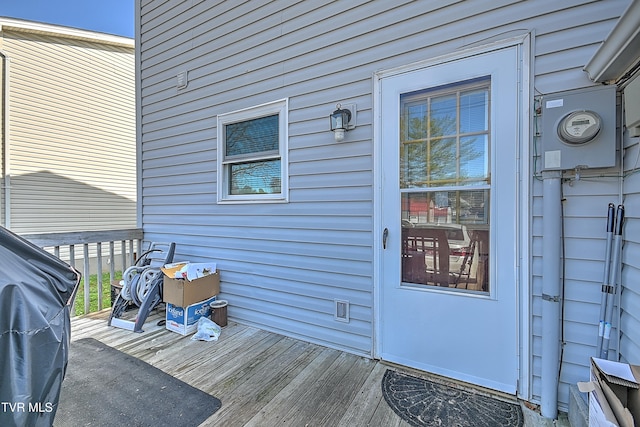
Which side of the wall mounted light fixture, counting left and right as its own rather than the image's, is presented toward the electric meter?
left

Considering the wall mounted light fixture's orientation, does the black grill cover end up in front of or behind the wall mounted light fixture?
in front

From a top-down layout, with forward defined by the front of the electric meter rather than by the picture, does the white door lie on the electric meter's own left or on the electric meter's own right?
on the electric meter's own right

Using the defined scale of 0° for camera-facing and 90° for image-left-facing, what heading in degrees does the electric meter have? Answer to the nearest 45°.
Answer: approximately 0°

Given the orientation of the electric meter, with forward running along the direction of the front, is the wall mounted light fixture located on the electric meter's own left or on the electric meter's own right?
on the electric meter's own right

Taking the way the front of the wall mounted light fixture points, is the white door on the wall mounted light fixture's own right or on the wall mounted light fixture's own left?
on the wall mounted light fixture's own left

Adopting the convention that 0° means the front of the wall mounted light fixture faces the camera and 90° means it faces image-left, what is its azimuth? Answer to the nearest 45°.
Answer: approximately 45°
